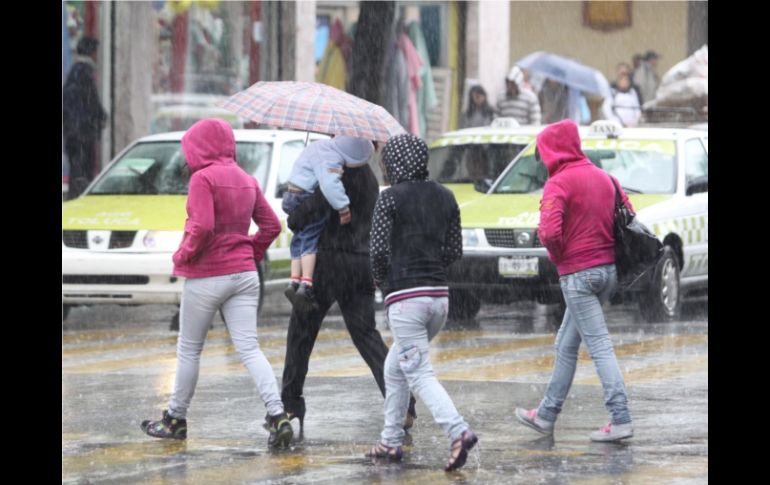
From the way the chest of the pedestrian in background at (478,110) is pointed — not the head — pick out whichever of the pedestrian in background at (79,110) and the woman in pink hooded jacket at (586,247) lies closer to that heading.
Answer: the woman in pink hooded jacket

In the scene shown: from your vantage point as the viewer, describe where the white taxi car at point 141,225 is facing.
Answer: facing the viewer and to the left of the viewer

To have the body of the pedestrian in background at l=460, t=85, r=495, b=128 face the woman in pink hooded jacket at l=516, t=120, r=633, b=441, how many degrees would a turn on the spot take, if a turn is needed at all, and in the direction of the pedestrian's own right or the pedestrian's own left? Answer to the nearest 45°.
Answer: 0° — they already face them

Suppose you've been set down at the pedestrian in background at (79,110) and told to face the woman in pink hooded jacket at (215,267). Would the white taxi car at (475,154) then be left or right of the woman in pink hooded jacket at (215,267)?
left

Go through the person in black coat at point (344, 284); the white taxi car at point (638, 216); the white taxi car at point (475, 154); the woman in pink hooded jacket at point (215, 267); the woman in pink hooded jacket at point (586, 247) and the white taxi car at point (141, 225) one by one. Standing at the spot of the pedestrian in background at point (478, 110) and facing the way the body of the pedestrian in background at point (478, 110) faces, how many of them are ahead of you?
6

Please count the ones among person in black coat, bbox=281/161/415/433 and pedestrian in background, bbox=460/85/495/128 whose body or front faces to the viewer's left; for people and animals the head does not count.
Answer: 1

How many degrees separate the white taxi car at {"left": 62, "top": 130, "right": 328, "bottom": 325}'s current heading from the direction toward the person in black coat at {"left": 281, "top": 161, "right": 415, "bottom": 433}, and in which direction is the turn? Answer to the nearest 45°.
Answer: approximately 45° to its left

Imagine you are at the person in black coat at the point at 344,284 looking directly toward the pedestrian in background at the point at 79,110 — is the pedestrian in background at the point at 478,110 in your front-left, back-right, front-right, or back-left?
front-right

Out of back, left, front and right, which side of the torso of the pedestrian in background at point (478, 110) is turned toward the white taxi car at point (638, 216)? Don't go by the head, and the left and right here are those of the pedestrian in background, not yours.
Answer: front

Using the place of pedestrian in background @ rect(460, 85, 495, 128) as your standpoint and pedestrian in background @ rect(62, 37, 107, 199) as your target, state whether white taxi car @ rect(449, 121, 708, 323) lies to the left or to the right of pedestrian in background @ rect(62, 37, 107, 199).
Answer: left

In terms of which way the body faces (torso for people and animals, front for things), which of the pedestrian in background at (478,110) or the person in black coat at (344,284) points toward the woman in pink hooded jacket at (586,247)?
the pedestrian in background

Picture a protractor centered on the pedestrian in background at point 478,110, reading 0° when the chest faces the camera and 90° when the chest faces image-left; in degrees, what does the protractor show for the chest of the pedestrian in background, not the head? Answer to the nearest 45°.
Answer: approximately 0°

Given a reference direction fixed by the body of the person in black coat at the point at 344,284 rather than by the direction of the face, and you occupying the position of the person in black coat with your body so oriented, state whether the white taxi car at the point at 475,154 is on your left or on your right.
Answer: on your right

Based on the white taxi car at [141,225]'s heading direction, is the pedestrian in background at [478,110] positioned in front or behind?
behind

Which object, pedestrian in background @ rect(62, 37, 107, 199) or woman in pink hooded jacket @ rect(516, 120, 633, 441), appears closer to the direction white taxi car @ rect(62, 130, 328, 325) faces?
the woman in pink hooded jacket
